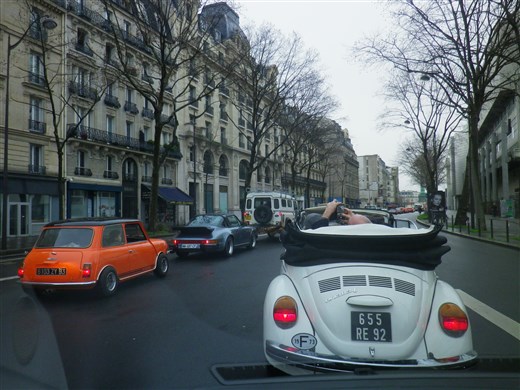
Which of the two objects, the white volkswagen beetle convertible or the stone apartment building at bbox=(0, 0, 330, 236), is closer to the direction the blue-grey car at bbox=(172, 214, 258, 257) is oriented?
the stone apartment building

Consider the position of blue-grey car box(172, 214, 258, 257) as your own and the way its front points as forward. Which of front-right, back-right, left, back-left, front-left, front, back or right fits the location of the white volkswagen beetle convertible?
back-right

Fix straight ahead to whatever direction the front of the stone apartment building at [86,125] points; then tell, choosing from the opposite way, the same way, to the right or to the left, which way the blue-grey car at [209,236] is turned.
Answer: to the left

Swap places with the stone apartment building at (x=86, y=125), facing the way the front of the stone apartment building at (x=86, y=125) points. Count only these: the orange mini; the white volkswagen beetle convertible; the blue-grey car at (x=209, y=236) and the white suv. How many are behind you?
0

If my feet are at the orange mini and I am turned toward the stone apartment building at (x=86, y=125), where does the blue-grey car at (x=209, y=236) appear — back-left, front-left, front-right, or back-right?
front-right

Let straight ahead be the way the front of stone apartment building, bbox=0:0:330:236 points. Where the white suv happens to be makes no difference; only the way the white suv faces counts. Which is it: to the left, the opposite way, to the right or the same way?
to the left

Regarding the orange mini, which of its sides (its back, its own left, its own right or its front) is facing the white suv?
front

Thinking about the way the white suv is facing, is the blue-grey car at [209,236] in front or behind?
behind

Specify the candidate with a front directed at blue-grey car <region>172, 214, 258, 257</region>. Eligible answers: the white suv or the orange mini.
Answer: the orange mini

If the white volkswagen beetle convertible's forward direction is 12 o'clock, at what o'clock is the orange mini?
The orange mini is roughly at 10 o'clock from the white volkswagen beetle convertible.

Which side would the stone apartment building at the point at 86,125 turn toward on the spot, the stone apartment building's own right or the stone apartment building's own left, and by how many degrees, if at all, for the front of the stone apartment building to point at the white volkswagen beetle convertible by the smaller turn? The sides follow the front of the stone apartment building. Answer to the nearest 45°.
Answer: approximately 45° to the stone apartment building's own right

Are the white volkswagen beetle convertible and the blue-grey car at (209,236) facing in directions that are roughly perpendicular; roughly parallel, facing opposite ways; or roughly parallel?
roughly parallel

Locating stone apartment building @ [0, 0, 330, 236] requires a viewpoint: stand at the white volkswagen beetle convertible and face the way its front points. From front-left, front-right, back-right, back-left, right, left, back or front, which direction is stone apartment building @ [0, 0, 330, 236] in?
front-left

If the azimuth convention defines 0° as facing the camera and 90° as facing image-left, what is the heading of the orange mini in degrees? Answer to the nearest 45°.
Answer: approximately 225°

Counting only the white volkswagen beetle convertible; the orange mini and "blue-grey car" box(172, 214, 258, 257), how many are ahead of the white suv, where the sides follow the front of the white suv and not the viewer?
0

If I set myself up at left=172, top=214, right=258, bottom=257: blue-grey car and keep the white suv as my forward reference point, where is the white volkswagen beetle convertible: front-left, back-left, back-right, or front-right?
back-right

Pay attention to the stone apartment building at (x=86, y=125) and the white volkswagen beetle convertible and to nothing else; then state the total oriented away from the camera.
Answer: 1

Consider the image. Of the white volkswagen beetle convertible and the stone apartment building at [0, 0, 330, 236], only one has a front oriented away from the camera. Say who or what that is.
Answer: the white volkswagen beetle convertible

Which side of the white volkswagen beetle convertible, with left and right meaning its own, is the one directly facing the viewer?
back

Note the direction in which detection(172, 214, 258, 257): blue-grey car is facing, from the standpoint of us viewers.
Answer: facing away from the viewer and to the right of the viewer

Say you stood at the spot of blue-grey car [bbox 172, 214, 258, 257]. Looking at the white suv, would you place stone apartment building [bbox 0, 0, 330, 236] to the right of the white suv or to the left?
left
